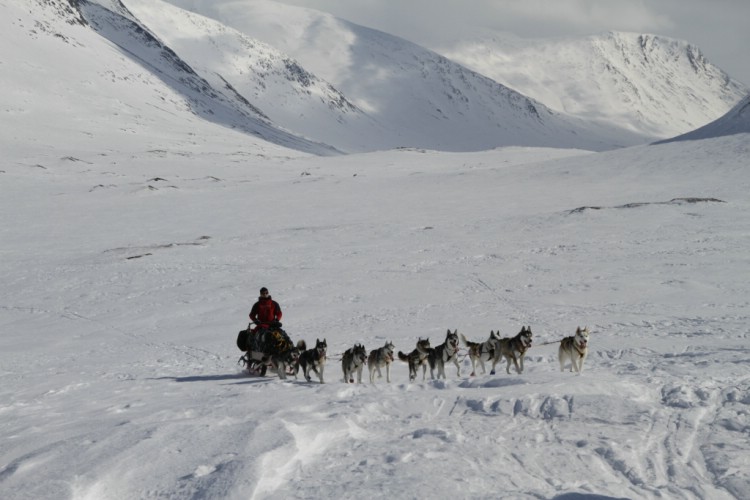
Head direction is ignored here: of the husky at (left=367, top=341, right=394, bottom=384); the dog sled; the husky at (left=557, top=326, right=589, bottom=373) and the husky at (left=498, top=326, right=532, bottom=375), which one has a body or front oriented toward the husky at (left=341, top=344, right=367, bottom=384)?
the dog sled

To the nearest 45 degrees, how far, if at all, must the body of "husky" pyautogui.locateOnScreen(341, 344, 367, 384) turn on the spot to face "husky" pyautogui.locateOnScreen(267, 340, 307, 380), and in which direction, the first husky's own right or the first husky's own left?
approximately 180°

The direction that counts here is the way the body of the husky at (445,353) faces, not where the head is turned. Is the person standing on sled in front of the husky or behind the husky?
behind

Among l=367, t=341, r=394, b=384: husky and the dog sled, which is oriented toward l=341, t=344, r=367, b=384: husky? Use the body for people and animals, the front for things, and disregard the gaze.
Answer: the dog sled

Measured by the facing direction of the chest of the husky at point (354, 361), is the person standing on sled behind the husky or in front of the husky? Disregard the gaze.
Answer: behind

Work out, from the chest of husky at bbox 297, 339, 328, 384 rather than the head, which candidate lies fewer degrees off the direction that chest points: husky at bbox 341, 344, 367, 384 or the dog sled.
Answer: the husky

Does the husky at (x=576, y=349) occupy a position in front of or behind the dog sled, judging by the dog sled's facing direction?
in front

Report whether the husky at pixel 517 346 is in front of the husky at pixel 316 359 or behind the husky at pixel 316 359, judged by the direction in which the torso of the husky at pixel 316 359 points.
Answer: in front

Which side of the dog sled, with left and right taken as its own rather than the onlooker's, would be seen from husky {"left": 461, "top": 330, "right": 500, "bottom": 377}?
front
